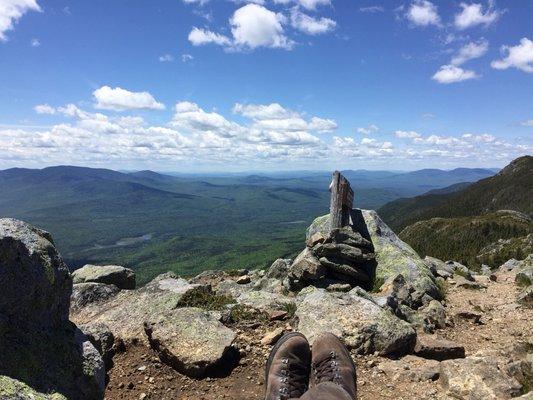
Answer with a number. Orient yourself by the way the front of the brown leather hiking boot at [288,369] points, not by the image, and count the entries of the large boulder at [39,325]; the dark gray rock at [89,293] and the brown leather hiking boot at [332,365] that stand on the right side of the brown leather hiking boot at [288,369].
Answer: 1

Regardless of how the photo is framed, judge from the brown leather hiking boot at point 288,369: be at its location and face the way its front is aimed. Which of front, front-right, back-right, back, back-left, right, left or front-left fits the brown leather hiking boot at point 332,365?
right

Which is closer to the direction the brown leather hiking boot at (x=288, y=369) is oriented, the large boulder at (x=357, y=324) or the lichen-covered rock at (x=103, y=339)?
the large boulder

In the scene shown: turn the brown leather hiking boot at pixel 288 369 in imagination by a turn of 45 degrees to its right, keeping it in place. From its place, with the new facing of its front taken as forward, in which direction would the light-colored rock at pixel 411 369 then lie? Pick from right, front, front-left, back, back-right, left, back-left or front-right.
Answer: front

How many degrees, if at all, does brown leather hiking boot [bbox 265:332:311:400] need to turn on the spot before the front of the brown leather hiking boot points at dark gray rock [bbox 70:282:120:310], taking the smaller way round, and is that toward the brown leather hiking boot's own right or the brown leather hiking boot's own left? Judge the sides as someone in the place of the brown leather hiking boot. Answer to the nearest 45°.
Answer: approximately 45° to the brown leather hiking boot's own left

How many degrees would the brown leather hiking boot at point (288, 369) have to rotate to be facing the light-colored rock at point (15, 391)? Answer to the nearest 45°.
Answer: approximately 135° to its left

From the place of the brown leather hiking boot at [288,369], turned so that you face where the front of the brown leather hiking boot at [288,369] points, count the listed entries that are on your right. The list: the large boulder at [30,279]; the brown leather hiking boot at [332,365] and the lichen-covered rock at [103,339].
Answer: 1

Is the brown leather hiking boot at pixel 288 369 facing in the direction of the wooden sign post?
yes

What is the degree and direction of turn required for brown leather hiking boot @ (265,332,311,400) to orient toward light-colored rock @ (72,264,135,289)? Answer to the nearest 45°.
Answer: approximately 45° to its left

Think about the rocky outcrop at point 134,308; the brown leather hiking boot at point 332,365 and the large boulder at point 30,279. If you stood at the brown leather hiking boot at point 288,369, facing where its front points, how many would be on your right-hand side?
1

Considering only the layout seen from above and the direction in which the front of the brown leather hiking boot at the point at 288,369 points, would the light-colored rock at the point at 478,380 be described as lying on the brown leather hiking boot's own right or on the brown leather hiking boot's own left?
on the brown leather hiking boot's own right

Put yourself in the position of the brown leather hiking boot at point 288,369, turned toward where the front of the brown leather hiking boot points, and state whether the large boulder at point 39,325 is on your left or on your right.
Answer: on your left

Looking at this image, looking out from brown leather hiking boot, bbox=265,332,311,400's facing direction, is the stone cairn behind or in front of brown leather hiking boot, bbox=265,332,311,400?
in front

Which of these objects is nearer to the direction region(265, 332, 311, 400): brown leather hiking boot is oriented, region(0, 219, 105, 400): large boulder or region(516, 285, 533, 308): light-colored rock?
the light-colored rock

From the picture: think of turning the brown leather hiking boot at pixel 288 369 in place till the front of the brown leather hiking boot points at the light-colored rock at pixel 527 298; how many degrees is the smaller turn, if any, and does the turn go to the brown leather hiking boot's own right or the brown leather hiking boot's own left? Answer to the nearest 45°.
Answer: approximately 45° to the brown leather hiking boot's own right

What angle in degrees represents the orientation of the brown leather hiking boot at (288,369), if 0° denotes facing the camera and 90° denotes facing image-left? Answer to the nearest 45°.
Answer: approximately 180°
